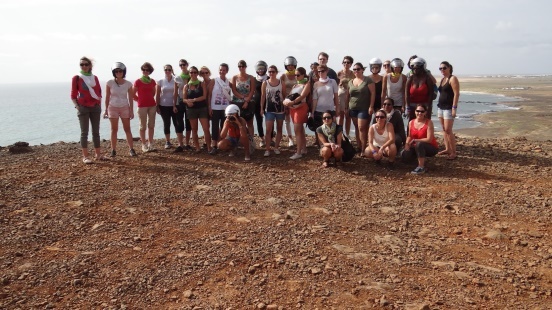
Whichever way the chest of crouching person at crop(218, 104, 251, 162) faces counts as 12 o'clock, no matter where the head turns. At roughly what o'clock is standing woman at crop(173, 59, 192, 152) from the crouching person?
The standing woman is roughly at 4 o'clock from the crouching person.

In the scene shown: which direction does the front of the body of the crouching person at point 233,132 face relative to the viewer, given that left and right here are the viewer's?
facing the viewer

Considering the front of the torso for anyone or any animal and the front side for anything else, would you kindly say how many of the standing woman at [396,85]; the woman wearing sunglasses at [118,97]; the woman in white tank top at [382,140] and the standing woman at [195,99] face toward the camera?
4

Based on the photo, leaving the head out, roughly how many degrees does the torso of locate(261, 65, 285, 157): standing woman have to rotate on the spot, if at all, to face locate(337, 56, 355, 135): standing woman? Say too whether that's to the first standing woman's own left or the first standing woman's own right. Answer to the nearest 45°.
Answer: approximately 135° to the first standing woman's own left

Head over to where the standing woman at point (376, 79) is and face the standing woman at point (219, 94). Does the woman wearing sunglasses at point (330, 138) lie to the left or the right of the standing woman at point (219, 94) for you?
left

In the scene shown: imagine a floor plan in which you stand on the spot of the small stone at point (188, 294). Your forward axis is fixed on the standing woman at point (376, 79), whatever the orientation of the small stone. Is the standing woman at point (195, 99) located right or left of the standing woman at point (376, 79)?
left

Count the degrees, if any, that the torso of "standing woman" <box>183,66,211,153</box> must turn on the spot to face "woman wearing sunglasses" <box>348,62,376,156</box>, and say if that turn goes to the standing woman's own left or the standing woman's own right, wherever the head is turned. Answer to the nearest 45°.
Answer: approximately 90° to the standing woman's own left

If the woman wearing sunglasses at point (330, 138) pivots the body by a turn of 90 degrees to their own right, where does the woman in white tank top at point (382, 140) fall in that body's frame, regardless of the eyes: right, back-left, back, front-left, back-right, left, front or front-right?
back

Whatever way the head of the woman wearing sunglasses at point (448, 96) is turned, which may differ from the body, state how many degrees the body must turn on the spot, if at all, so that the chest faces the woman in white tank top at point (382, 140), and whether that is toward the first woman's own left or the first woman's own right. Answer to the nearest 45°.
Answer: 0° — they already face them

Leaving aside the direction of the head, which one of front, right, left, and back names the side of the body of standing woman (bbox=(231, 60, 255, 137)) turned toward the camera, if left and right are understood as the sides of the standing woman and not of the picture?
front

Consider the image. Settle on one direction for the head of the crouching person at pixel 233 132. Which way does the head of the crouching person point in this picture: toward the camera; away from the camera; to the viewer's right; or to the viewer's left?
toward the camera

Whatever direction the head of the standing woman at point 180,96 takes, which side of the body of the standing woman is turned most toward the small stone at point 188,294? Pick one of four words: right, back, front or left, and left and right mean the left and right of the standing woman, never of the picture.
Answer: front

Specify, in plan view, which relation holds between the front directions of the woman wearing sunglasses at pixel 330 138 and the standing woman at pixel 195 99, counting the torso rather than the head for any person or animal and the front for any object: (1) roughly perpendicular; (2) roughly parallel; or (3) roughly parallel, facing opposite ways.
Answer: roughly parallel

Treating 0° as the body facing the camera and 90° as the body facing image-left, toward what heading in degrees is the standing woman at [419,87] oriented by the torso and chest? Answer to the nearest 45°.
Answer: approximately 0°

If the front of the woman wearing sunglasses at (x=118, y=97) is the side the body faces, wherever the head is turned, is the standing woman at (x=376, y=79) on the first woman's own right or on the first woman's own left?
on the first woman's own left

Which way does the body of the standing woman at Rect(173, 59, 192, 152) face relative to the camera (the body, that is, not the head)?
toward the camera
